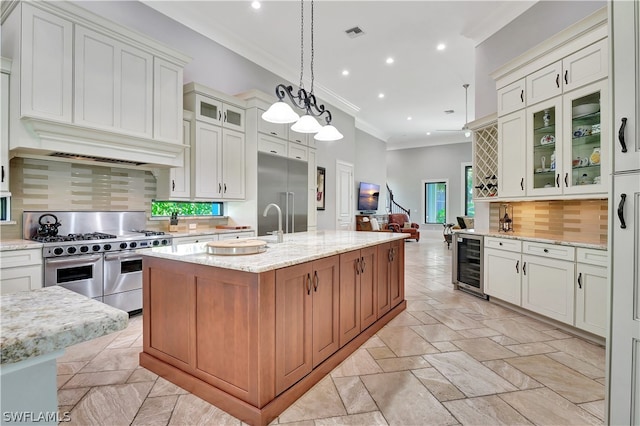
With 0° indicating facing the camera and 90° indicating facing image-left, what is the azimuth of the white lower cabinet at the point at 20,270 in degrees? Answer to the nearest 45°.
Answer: approximately 315°

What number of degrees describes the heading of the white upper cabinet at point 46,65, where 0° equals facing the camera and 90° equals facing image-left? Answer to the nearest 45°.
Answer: approximately 315°

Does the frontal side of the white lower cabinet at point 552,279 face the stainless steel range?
yes

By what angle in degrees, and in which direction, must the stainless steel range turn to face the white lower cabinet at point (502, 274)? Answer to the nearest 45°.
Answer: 0° — it already faces it

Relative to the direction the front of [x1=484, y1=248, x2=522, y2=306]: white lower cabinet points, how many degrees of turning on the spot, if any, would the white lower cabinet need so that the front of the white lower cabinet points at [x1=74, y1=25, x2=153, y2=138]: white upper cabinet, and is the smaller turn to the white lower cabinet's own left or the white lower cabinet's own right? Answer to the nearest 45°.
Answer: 0° — it already faces it

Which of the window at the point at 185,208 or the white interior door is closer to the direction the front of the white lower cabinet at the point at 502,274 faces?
the window

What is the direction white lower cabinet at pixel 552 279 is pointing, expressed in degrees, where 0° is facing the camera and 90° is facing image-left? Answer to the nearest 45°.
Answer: approximately 45°

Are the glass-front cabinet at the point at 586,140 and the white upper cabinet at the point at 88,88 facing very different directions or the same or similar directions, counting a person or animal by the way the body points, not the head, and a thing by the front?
very different directions

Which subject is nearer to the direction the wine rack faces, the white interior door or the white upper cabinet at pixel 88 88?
the white upper cabinet
